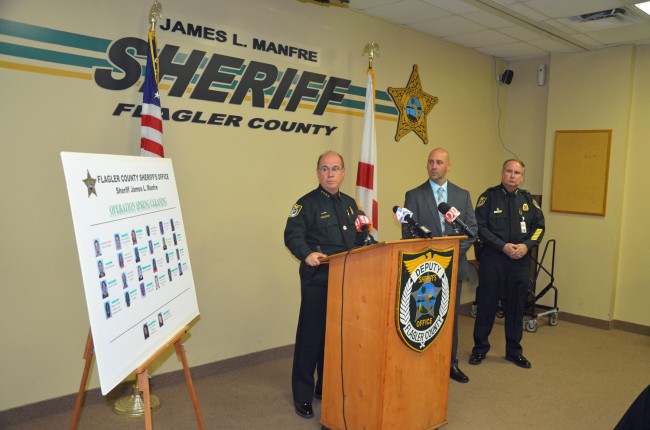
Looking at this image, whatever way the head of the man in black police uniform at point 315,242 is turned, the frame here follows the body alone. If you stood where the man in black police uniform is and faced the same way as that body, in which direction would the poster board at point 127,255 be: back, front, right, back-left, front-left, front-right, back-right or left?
right

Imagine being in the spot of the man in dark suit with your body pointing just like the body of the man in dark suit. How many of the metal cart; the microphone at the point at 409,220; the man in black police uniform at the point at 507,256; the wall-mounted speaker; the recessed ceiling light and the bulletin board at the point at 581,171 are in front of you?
1

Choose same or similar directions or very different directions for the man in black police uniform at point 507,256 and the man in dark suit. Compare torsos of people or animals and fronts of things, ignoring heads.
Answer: same or similar directions

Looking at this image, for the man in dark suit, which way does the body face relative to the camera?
toward the camera

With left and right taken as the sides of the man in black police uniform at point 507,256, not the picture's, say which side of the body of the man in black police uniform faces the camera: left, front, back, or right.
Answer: front

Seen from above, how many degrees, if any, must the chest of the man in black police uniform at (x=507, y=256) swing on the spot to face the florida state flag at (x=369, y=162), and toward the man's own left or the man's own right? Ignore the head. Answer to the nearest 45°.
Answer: approximately 90° to the man's own right

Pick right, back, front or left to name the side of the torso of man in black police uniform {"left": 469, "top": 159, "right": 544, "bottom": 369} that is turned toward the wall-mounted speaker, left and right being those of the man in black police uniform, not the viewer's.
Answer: back

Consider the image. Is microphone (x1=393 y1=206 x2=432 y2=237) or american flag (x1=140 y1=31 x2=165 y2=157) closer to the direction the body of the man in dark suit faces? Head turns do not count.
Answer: the microphone

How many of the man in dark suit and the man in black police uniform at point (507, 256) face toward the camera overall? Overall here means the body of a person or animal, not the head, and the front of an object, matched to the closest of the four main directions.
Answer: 2

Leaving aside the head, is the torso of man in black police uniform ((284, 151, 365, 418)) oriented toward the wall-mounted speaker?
no

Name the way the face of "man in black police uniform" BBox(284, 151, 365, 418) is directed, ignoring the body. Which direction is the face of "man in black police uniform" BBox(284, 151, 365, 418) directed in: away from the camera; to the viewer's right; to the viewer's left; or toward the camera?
toward the camera

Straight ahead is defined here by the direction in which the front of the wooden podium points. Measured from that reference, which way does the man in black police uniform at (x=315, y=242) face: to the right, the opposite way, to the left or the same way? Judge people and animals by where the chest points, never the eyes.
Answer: the same way

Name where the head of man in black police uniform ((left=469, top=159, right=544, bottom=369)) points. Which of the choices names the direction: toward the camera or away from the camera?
toward the camera

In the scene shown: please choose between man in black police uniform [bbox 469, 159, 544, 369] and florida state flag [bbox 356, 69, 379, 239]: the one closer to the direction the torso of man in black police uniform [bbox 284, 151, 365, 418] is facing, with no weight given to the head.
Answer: the man in black police uniform

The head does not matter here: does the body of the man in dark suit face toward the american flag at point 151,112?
no

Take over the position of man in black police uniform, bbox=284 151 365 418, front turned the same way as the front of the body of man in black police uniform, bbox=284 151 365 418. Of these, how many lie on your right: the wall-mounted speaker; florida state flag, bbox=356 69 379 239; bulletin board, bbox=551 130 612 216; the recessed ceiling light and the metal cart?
0

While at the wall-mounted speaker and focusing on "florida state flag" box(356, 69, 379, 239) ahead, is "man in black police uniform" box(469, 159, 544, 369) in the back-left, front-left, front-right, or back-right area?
front-left

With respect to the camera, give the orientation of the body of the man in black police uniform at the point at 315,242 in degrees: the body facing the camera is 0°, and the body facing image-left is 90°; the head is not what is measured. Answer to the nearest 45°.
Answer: approximately 315°
